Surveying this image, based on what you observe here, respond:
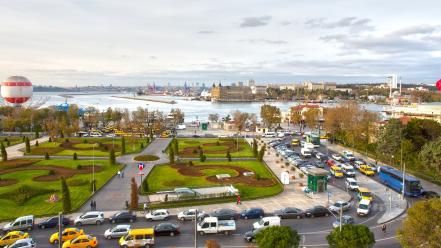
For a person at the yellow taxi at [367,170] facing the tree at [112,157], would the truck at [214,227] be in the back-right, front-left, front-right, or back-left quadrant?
front-left

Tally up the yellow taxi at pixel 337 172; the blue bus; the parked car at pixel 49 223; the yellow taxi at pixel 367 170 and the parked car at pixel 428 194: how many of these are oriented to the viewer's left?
1

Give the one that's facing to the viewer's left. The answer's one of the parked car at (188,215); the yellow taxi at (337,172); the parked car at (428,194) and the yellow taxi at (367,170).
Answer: the parked car at (188,215)

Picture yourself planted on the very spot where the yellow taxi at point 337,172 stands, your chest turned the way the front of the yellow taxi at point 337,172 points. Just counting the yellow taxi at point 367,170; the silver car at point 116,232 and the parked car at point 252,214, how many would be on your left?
1

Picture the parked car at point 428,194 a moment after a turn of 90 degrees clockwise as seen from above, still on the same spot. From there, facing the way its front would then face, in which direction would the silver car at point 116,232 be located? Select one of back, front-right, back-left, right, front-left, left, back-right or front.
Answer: front-right

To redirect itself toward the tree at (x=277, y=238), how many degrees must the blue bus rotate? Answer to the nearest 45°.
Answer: approximately 45° to its right

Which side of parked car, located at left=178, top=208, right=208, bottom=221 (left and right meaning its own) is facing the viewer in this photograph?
left

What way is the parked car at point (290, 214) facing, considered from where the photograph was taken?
facing to the left of the viewer

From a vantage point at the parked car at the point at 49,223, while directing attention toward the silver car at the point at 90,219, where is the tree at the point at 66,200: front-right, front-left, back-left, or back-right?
front-left

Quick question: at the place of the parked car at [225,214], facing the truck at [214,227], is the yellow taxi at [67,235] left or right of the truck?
right

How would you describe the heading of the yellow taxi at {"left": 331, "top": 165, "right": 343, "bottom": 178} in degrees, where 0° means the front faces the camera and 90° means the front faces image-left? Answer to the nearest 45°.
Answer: approximately 315°

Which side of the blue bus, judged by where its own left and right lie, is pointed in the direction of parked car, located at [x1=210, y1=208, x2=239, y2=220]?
right

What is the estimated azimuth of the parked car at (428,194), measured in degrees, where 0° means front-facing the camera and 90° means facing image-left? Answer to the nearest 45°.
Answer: approximately 270°
